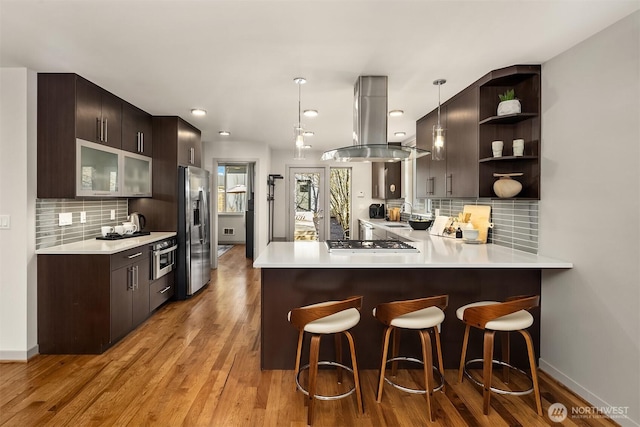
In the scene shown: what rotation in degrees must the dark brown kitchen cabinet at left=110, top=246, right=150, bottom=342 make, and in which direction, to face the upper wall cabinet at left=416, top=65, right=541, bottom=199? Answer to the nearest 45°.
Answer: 0° — it already faces it

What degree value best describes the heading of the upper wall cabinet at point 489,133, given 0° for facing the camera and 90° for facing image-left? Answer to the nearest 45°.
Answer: approximately 45°

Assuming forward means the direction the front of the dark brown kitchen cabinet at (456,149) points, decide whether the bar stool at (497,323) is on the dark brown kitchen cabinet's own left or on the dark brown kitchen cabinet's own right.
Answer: on the dark brown kitchen cabinet's own left

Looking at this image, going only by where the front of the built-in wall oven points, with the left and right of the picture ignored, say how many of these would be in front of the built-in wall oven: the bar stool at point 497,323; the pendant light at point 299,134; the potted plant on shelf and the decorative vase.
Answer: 4

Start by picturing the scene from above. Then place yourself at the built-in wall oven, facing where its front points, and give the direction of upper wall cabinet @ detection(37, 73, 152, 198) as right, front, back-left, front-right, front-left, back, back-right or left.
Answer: right

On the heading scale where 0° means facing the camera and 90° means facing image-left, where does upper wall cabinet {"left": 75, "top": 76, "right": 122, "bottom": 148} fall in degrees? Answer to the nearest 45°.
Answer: approximately 315°

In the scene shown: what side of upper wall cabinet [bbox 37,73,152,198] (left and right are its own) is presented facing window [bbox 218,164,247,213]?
left

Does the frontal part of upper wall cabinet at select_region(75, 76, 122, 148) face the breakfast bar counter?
yes

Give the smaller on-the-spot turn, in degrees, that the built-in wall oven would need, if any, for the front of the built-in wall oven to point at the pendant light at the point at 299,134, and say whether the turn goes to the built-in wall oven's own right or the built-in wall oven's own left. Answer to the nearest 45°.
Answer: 0° — it already faces it

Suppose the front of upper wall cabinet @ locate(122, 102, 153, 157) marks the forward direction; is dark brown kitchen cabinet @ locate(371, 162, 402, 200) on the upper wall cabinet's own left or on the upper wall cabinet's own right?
on the upper wall cabinet's own left

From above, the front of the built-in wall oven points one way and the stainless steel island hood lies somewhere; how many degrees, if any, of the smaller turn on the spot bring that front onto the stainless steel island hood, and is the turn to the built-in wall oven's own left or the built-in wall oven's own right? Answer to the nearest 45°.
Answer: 0° — it already faces it
